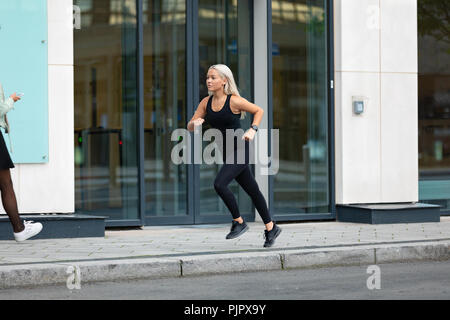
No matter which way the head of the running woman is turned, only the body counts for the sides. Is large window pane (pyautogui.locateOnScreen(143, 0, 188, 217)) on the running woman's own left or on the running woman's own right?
on the running woman's own right

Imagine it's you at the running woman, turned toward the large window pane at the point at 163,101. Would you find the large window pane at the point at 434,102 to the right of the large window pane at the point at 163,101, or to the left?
right

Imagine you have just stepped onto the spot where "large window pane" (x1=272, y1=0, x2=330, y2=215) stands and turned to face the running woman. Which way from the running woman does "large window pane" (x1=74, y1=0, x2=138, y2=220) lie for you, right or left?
right

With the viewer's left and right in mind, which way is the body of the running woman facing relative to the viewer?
facing the viewer and to the left of the viewer

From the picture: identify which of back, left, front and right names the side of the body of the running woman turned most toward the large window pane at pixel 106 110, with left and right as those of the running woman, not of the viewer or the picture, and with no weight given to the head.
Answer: right

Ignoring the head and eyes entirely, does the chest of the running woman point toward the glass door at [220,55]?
no

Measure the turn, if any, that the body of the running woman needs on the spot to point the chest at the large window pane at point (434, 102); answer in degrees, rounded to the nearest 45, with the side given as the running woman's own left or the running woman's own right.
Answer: approximately 180°

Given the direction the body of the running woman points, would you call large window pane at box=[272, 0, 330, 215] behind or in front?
behind
